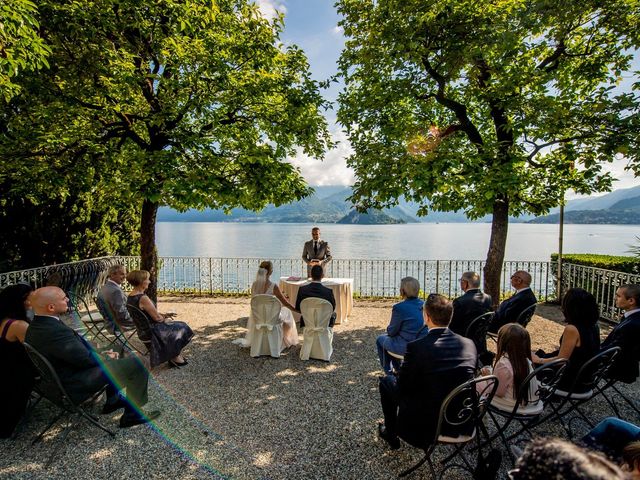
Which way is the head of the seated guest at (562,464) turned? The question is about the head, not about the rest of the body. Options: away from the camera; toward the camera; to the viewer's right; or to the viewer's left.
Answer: away from the camera

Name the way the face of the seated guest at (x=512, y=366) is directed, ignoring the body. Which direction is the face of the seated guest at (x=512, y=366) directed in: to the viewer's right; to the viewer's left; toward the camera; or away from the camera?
away from the camera

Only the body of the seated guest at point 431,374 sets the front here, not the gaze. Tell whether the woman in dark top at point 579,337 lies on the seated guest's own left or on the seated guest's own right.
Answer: on the seated guest's own right

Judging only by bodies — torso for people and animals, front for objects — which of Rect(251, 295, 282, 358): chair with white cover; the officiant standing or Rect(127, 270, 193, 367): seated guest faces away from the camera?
the chair with white cover

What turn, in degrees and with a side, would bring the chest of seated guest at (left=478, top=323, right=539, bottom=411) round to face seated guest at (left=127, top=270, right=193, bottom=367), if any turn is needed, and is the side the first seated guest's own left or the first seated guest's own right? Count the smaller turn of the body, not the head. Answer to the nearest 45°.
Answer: approximately 45° to the first seated guest's own left

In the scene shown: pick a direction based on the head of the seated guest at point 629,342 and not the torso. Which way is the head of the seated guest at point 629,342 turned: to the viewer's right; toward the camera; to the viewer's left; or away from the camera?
to the viewer's left

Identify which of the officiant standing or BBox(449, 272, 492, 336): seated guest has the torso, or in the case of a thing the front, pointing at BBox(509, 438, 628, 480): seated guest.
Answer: the officiant standing

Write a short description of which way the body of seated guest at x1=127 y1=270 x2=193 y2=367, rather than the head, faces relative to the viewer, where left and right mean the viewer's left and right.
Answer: facing to the right of the viewer

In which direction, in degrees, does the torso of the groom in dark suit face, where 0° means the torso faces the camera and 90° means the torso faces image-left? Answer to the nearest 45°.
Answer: approximately 180°

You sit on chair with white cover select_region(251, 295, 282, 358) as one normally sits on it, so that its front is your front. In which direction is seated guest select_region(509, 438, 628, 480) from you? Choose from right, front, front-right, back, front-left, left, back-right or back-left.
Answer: back

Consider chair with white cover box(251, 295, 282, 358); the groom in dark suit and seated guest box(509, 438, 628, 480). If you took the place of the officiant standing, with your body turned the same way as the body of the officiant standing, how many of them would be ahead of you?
3

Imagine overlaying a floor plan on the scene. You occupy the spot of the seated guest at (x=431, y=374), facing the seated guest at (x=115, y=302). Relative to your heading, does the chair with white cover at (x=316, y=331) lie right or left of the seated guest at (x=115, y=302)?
right

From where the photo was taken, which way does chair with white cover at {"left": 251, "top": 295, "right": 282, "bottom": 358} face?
away from the camera

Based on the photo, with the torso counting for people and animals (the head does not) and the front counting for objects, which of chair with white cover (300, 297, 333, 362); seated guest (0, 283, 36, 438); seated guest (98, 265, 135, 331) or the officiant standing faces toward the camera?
the officiant standing

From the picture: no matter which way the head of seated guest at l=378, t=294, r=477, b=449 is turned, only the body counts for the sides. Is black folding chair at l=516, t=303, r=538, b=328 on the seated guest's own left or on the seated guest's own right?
on the seated guest's own right

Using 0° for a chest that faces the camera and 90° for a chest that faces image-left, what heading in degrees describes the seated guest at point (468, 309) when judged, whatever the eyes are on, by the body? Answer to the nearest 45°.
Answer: approximately 135°
